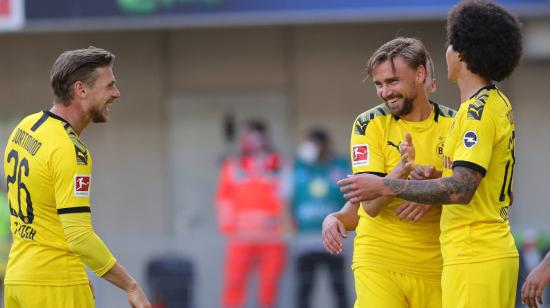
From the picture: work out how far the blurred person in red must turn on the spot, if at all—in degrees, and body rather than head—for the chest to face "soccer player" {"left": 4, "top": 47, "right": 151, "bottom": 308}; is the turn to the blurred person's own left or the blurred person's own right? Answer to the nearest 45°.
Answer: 0° — they already face them

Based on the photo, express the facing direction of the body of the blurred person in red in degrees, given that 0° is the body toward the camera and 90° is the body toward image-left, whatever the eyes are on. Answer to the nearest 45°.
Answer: approximately 0°

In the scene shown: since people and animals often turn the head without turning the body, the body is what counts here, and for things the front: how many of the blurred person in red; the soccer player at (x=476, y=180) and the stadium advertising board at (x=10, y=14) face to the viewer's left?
1

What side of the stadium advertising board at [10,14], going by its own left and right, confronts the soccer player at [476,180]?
front

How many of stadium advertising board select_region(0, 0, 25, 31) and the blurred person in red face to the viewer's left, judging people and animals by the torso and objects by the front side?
0

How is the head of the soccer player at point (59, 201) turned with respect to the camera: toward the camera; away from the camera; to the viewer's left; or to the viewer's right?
to the viewer's right

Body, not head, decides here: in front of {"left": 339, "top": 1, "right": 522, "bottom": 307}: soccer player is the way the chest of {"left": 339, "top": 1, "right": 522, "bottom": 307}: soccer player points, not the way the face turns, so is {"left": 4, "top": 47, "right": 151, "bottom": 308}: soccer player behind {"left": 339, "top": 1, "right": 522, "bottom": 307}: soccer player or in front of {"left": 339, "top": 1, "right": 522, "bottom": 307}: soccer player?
in front

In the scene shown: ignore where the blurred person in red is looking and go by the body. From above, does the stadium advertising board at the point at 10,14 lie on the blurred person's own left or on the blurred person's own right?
on the blurred person's own right

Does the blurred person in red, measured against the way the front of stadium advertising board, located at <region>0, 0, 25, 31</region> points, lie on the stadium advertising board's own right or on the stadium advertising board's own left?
on the stadium advertising board's own left

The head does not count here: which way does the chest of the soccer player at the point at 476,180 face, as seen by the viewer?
to the viewer's left

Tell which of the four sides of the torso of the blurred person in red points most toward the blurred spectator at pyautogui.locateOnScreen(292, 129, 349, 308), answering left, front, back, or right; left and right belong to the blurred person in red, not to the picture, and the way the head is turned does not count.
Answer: left

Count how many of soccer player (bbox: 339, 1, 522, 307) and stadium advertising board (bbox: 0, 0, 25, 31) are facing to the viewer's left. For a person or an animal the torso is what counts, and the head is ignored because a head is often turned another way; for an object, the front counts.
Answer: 1
